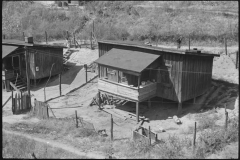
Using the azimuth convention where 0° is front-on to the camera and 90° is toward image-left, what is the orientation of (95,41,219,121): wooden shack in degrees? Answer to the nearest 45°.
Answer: approximately 45°

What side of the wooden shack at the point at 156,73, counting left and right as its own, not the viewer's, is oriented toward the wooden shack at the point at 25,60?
right
